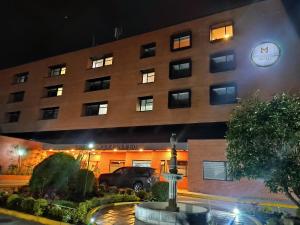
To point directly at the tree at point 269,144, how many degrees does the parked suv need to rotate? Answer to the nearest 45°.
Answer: approximately 180°

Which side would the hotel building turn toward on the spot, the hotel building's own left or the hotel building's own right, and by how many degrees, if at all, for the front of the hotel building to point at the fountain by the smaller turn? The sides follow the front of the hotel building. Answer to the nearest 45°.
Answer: approximately 45° to the hotel building's own left

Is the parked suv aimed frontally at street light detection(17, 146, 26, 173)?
yes

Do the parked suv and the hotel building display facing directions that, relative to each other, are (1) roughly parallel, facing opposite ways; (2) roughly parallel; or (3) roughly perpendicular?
roughly perpendicular

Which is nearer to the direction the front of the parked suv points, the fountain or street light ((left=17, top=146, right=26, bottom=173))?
the street light

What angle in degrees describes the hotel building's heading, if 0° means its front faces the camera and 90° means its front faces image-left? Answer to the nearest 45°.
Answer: approximately 45°

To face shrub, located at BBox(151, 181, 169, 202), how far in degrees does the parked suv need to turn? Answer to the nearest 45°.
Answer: approximately 135° to its left

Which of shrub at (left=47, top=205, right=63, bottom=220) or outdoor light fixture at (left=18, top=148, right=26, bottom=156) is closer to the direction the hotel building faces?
the shrub

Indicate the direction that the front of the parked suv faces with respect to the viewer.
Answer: facing away from the viewer and to the left of the viewer
